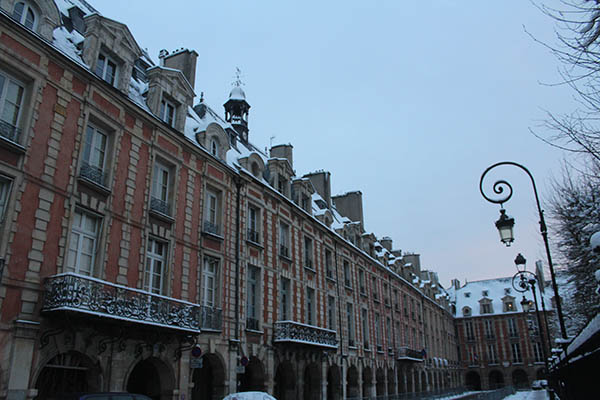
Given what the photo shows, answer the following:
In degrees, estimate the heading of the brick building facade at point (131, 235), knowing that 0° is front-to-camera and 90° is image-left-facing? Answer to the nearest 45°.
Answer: approximately 315°
